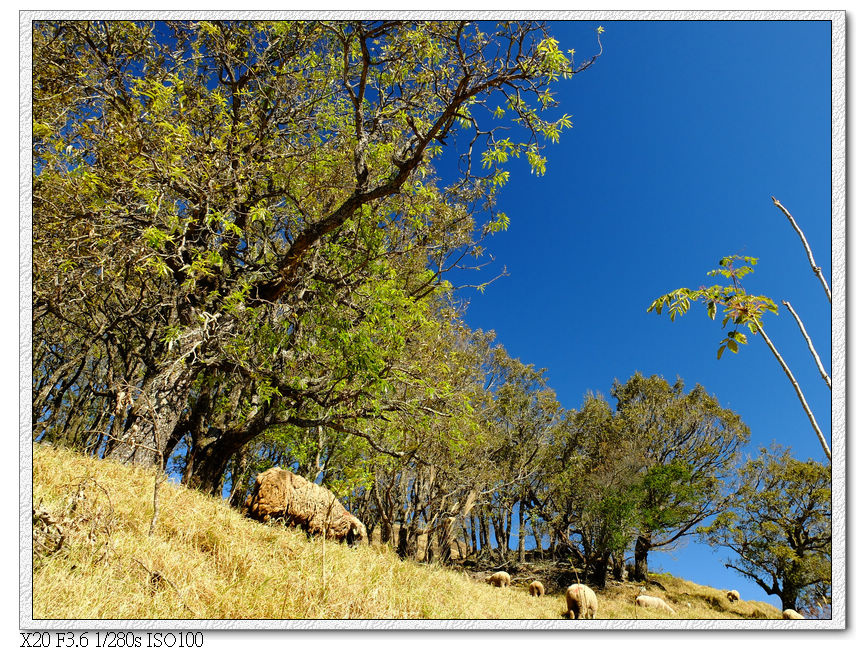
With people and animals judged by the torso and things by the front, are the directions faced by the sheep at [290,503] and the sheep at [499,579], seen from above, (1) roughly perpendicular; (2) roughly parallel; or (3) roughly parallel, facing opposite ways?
roughly parallel, facing opposite ways

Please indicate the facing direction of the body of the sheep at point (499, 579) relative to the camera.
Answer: to the viewer's left

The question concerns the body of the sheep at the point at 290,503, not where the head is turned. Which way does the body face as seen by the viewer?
to the viewer's right

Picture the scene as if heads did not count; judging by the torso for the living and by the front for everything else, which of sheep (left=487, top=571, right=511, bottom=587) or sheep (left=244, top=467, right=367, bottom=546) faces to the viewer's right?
sheep (left=244, top=467, right=367, bottom=546)

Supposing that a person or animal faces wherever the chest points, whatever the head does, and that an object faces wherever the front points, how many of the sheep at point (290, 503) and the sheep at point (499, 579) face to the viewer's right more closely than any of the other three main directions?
1
